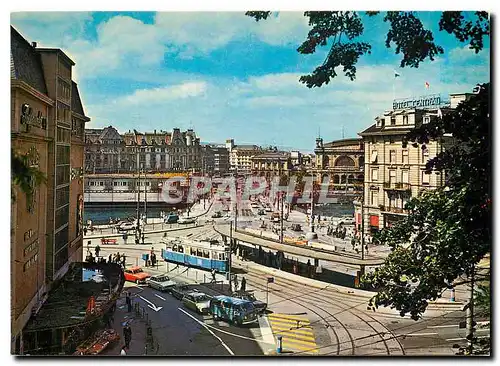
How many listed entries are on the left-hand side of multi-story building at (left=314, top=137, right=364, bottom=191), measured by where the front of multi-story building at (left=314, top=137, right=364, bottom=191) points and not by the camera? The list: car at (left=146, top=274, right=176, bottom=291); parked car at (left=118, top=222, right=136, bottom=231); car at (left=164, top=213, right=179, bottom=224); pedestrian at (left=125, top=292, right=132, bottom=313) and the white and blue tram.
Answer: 0

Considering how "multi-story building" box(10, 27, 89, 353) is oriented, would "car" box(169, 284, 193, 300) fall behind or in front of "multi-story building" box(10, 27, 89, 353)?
in front

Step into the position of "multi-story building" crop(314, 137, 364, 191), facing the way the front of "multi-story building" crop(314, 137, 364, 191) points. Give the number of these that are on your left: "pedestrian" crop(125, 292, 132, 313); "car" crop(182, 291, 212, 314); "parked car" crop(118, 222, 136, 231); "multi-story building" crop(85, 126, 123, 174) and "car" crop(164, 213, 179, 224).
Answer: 0

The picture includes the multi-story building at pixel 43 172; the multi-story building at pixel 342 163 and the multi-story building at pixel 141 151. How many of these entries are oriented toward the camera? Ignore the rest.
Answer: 2

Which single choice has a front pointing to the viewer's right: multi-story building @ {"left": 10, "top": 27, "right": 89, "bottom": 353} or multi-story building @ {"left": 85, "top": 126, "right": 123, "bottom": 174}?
multi-story building @ {"left": 10, "top": 27, "right": 89, "bottom": 353}

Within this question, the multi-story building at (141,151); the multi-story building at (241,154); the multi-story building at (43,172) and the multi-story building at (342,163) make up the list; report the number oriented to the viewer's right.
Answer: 1

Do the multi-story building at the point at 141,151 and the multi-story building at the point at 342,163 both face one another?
no

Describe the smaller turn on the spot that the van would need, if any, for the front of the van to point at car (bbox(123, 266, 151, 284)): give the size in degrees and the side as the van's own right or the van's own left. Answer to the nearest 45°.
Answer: approximately 135° to the van's own right

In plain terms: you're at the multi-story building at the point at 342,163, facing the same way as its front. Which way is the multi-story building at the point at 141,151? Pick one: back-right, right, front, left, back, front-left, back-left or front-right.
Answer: right

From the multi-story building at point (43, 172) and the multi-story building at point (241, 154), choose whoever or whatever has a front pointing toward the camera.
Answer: the multi-story building at point (241, 154)

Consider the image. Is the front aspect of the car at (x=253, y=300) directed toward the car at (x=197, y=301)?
no

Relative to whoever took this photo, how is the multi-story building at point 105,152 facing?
facing the viewer

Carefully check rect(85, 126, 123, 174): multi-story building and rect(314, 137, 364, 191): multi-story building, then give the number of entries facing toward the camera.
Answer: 2

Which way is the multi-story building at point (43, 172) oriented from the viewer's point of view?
to the viewer's right

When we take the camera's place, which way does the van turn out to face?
facing the viewer and to the right of the viewer

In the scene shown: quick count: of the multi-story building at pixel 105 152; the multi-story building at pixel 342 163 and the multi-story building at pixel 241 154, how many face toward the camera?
3

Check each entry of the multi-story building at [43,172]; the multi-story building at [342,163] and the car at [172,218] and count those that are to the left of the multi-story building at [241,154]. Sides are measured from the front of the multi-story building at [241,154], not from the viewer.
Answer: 1
